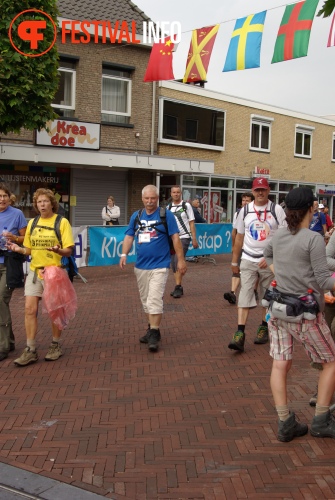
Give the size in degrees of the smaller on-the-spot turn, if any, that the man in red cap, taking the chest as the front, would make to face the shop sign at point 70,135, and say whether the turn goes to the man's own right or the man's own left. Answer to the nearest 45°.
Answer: approximately 135° to the man's own right

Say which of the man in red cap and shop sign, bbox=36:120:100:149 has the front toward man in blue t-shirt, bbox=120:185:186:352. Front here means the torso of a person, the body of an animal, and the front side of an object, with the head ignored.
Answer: the shop sign

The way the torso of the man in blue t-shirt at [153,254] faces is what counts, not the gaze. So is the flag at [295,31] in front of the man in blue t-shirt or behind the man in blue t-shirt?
behind

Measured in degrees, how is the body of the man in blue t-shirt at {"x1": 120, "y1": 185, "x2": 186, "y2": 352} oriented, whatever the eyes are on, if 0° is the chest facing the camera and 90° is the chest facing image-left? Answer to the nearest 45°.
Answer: approximately 0°

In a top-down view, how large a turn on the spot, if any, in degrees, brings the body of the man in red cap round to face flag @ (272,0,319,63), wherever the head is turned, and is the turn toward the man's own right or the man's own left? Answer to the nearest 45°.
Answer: approximately 180°

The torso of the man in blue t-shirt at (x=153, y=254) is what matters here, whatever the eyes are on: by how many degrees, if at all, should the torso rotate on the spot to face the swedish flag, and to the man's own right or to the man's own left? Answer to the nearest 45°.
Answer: approximately 180°
